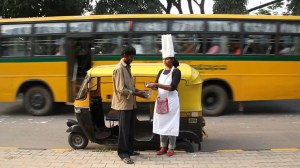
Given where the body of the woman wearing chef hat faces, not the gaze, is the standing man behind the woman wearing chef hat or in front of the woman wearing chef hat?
in front

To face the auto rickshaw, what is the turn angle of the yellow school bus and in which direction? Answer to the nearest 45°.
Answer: approximately 90° to its left

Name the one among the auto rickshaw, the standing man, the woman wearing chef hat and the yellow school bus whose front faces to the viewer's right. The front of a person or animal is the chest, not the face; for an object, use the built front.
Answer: the standing man

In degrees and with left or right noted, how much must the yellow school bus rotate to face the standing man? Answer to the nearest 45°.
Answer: approximately 90° to its left

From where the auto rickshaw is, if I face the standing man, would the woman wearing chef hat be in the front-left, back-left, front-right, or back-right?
front-left

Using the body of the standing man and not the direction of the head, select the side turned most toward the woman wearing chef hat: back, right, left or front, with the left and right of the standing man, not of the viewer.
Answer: front

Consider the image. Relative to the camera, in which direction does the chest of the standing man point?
to the viewer's right

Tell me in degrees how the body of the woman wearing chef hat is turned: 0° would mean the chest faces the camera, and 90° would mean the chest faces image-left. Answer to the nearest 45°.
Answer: approximately 45°

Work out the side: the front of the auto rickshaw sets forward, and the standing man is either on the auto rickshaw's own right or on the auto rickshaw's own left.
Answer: on the auto rickshaw's own left

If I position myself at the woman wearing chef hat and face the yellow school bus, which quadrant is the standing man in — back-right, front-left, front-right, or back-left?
back-left

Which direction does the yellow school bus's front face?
to the viewer's left

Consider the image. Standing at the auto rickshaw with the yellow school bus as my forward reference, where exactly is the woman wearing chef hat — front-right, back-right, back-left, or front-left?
back-right

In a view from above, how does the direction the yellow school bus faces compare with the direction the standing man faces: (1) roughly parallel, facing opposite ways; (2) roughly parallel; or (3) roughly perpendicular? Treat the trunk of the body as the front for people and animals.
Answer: roughly parallel, facing opposite ways

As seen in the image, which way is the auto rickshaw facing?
to the viewer's left

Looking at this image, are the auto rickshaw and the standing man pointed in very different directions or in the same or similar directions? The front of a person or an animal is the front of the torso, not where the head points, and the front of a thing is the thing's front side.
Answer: very different directions
